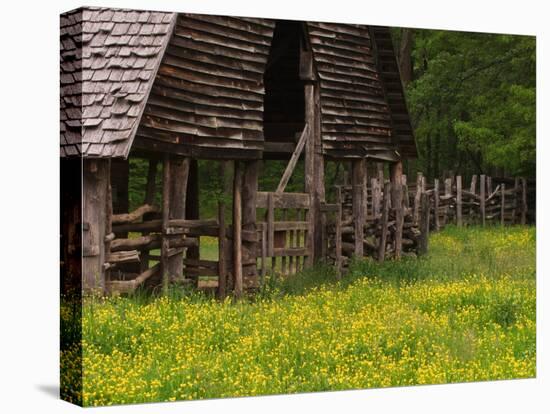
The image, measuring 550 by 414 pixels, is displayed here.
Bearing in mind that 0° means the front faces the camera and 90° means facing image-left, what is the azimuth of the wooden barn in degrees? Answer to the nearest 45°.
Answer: approximately 315°
